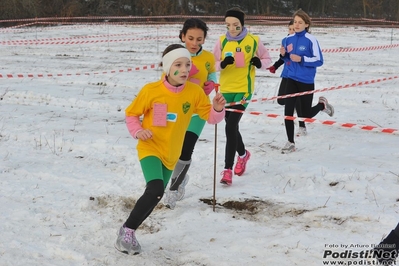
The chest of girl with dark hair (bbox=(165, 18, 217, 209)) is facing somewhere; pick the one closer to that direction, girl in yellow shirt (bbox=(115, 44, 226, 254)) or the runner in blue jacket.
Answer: the girl in yellow shirt

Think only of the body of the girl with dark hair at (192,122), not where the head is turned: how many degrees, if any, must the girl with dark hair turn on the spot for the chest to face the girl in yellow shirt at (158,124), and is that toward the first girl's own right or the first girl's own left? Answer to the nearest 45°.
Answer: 0° — they already face them

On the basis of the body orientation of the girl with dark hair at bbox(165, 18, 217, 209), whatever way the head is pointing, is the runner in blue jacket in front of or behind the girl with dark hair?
behind

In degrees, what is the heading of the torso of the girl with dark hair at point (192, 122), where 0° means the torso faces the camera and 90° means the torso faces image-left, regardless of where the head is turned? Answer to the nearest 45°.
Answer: approximately 0°
